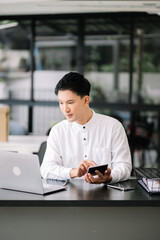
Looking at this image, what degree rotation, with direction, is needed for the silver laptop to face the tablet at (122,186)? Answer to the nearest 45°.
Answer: approximately 45° to its right

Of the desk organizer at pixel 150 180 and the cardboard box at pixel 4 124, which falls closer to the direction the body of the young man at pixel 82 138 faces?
the desk organizer

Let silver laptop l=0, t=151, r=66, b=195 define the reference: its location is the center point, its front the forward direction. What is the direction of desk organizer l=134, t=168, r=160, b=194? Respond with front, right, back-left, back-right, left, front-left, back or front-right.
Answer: front-right

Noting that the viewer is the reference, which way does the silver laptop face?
facing away from the viewer and to the right of the viewer

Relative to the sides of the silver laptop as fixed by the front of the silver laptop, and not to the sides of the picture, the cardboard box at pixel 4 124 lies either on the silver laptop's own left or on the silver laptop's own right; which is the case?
on the silver laptop's own left

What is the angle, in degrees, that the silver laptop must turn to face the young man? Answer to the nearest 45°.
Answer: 0° — it already faces them

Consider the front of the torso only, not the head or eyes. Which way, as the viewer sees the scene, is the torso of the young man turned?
toward the camera

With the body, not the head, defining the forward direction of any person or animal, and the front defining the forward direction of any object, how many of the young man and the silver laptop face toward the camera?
1
